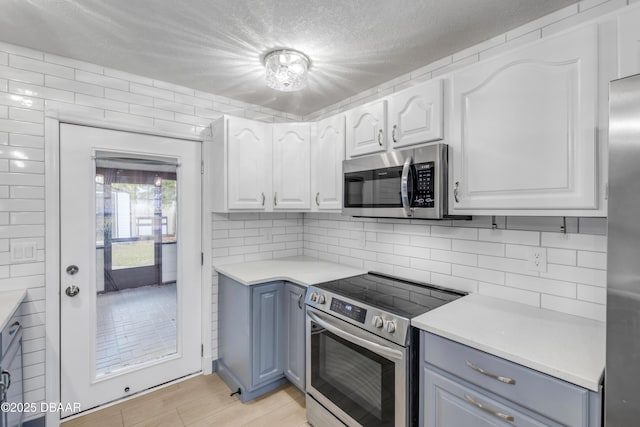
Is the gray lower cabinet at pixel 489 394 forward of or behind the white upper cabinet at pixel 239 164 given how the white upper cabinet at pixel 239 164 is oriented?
forward

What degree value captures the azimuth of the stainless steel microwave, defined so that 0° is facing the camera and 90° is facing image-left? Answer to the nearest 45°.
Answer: approximately 45°

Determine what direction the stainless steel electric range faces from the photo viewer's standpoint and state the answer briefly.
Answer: facing the viewer and to the left of the viewer

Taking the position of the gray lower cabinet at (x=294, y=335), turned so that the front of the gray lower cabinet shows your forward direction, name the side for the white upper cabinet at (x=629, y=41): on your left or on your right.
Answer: on your left

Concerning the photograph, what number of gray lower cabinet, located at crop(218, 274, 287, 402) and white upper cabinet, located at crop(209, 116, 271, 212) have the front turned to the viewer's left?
0

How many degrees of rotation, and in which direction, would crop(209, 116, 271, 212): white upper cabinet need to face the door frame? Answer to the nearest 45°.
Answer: approximately 135° to its right

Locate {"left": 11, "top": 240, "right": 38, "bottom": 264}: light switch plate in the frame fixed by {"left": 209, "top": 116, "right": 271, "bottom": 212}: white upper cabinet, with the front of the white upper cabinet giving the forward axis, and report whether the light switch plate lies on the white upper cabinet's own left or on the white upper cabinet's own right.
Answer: on the white upper cabinet's own right

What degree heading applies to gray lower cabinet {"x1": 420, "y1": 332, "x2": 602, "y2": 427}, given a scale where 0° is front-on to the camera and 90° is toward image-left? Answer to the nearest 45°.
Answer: approximately 45°

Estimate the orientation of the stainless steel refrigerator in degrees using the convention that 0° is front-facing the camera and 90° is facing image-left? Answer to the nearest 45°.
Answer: approximately 45°
